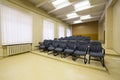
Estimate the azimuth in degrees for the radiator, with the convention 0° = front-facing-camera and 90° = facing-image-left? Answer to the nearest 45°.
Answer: approximately 315°

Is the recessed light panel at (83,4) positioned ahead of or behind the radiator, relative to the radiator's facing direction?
ahead

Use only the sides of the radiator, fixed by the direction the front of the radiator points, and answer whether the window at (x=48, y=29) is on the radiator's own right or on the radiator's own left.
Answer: on the radiator's own left

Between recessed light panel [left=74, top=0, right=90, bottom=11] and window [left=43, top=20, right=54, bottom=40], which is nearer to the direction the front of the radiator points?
the recessed light panel

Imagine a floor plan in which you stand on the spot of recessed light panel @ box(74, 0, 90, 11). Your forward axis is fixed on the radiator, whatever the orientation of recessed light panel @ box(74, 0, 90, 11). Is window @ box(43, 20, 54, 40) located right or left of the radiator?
right

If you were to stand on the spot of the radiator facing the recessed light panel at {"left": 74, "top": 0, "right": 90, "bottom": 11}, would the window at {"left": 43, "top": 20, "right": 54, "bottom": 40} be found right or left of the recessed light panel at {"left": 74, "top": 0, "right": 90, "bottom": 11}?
left
